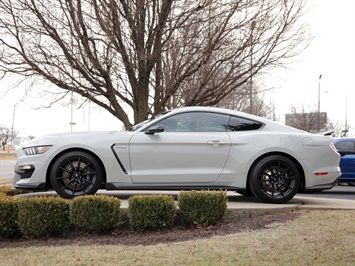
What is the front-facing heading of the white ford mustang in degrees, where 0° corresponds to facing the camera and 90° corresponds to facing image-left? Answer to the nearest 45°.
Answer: approximately 90°

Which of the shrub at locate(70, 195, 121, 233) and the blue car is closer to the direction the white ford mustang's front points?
the shrub

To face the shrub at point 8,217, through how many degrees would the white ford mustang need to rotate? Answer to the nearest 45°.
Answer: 0° — it already faces it

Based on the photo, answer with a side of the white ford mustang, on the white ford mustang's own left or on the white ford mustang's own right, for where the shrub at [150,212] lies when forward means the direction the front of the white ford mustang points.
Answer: on the white ford mustang's own left

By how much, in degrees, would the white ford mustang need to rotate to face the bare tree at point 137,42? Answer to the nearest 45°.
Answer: approximately 90° to its right

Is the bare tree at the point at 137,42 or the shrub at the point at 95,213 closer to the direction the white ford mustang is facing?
the shrub

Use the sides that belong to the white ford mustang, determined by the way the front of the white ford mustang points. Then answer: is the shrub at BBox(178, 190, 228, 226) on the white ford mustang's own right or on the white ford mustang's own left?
on the white ford mustang's own left

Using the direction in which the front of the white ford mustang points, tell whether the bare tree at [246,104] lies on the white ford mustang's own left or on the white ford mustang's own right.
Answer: on the white ford mustang's own right

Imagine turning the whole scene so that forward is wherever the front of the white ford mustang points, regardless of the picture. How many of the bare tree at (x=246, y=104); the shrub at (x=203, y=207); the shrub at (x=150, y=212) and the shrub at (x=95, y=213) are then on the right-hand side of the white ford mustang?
1

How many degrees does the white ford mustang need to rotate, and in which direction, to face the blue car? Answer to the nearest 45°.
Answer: approximately 135° to its right
